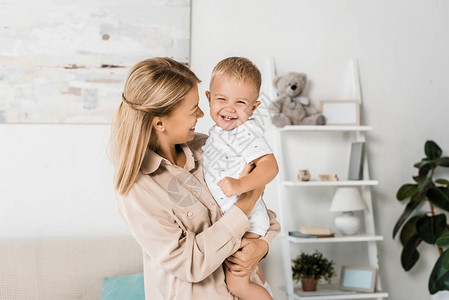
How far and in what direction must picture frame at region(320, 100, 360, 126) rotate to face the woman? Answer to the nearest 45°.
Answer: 0° — it already faces them

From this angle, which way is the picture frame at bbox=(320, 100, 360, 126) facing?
toward the camera

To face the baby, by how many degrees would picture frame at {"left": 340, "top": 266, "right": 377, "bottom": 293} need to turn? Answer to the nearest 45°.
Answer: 0° — it already faces them

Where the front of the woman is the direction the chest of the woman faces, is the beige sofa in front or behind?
behind

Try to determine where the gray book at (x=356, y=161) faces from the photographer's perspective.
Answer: facing the viewer and to the left of the viewer

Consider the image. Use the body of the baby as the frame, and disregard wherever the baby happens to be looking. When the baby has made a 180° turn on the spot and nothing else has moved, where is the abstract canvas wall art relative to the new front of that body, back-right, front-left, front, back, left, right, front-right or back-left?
left

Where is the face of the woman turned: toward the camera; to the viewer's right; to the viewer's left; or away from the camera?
to the viewer's right

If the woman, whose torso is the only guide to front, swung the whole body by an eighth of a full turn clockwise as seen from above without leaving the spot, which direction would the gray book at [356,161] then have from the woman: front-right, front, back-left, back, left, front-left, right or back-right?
back-left

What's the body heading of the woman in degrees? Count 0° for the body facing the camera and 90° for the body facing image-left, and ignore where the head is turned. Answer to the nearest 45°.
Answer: approximately 315°

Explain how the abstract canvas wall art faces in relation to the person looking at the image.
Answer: facing the viewer

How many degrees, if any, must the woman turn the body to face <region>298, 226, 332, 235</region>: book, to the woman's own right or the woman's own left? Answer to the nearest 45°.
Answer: approximately 90° to the woman's own left

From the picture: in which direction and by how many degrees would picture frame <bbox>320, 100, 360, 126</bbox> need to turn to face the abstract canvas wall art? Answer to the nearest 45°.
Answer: approximately 90° to its right

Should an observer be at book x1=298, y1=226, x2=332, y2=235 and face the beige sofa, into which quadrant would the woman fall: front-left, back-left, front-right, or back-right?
front-left
